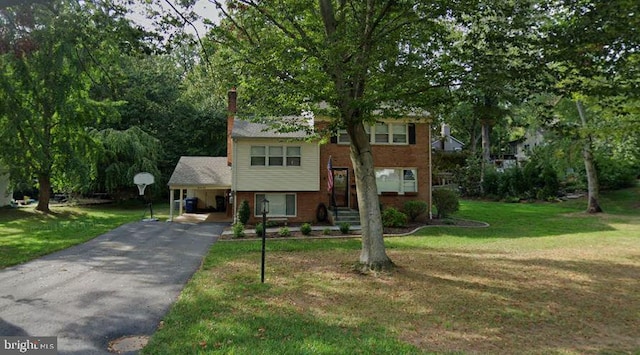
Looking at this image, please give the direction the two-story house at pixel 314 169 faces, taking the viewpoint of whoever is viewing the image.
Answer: facing the viewer

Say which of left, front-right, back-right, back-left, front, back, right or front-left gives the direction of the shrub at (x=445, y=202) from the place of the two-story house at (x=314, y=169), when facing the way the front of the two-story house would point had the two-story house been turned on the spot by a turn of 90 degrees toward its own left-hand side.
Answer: front

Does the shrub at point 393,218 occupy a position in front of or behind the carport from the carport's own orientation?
in front

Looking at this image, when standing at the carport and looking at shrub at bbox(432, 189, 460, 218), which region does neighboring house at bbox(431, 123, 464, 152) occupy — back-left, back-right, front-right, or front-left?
front-left

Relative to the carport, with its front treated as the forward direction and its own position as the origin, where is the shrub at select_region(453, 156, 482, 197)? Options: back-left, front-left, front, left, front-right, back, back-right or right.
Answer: left

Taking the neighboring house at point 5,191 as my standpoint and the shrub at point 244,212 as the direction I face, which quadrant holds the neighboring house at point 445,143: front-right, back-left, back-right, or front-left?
front-left

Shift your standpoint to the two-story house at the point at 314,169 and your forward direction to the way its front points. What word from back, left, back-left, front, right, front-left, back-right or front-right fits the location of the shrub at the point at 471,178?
back-left

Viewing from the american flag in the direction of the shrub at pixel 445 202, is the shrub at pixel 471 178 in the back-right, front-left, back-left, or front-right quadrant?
front-left

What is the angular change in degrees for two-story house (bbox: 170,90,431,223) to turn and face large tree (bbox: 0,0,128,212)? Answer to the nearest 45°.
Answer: approximately 45° to its right

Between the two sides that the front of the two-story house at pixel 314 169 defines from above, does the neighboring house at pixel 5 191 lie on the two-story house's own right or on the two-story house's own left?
on the two-story house's own right

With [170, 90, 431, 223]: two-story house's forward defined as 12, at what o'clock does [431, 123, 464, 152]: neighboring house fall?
The neighboring house is roughly at 7 o'clock from the two-story house.

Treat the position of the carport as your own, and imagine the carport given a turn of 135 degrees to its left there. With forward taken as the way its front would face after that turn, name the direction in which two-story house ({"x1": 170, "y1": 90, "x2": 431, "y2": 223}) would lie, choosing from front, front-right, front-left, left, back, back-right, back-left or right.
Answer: right

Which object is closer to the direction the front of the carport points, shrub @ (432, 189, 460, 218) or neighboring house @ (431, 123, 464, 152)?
the shrub

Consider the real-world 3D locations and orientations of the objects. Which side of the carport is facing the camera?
front

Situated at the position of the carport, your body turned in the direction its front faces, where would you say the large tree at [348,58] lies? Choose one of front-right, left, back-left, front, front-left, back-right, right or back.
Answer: front

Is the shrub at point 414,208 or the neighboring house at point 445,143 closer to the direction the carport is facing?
the shrub
